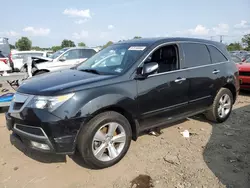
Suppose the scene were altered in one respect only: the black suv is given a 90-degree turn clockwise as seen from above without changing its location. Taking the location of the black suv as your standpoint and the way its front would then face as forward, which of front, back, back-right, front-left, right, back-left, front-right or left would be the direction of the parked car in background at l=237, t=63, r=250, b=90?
right

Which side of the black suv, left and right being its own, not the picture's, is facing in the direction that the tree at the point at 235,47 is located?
back

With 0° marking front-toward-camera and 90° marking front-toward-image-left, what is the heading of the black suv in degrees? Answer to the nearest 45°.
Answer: approximately 45°

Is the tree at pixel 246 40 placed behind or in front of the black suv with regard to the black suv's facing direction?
behind

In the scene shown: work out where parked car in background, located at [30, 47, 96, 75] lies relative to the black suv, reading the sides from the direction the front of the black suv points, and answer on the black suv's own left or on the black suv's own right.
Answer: on the black suv's own right
